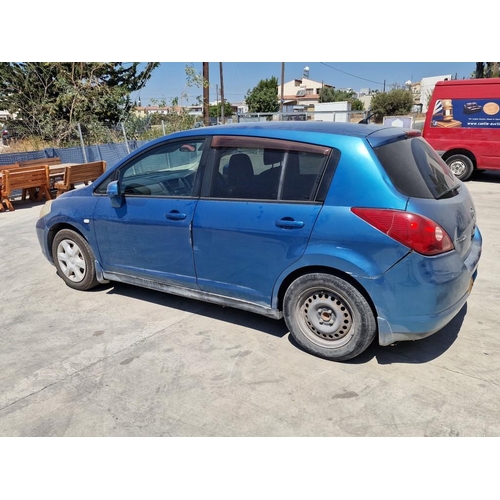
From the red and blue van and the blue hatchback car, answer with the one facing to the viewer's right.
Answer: the red and blue van

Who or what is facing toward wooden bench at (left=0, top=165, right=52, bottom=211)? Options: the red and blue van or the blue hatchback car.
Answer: the blue hatchback car

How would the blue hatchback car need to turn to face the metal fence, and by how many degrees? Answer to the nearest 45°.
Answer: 0° — it already faces it

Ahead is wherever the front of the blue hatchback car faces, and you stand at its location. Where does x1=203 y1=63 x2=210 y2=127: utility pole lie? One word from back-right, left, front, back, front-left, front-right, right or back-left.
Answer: front-right

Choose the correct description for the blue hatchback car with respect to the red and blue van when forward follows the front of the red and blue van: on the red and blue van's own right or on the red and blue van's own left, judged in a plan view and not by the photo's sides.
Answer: on the red and blue van's own right

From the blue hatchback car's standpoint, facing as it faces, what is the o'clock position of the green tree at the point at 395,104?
The green tree is roughly at 2 o'clock from the blue hatchback car.

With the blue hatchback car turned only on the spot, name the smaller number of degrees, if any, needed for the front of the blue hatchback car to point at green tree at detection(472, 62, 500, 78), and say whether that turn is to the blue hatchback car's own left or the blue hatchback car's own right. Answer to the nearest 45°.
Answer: approximately 90° to the blue hatchback car's own right

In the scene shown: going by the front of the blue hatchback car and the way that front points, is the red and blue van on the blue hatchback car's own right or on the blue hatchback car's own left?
on the blue hatchback car's own right

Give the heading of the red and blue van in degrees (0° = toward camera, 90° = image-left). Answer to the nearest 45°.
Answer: approximately 270°

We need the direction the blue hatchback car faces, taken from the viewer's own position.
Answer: facing away from the viewer and to the left of the viewer
